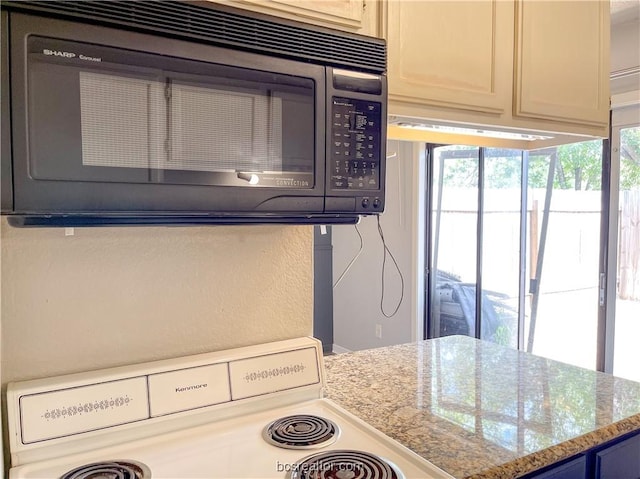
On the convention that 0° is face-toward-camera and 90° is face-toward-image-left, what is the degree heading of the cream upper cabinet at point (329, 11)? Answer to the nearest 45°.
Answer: approximately 315°

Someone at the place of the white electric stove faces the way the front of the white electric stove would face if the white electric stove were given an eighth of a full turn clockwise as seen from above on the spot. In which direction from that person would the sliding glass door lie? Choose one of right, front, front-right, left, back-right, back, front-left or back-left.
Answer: back-left

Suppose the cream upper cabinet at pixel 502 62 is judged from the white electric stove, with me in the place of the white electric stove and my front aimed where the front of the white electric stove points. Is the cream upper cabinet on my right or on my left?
on my left

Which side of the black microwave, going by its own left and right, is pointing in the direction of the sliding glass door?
left

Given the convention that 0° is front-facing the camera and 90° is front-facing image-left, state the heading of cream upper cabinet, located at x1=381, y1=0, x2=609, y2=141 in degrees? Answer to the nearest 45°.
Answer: approximately 315°

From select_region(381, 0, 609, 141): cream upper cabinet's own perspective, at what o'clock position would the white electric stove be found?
The white electric stove is roughly at 3 o'clock from the cream upper cabinet.

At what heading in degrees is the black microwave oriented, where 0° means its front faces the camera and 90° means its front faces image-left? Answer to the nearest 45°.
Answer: approximately 315°

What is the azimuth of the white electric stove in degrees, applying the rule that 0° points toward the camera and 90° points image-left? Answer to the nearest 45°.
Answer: approximately 315°

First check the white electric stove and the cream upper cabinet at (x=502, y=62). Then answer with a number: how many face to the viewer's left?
0

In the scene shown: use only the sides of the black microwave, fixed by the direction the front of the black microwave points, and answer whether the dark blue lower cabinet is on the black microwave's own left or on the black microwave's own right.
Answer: on the black microwave's own left

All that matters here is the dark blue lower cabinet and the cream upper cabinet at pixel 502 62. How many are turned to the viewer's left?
0

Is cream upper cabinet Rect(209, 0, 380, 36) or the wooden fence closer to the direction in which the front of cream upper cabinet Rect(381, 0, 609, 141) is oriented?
the cream upper cabinet
